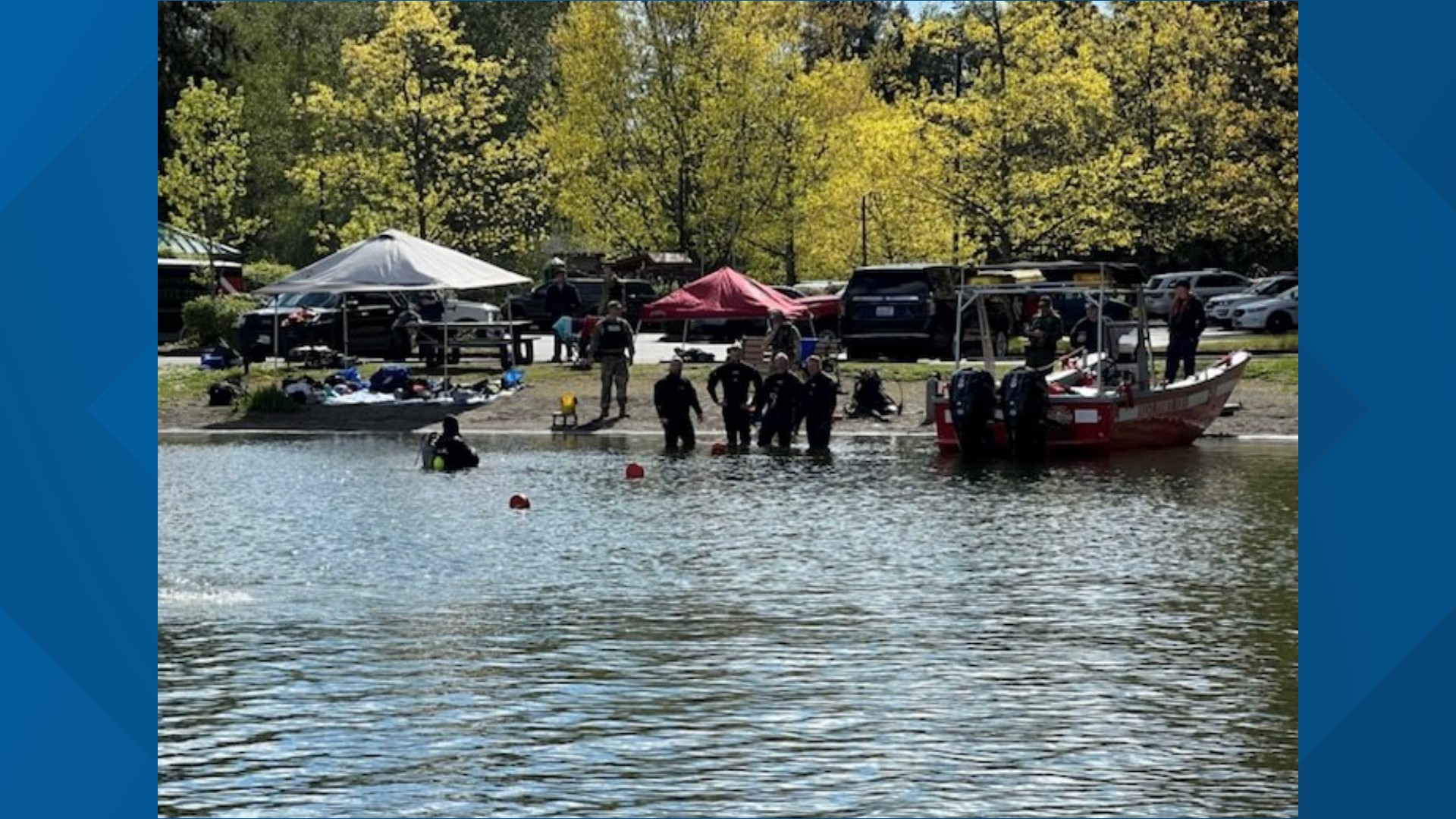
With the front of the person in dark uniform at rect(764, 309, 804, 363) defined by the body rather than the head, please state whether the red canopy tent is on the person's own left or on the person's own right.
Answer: on the person's own right

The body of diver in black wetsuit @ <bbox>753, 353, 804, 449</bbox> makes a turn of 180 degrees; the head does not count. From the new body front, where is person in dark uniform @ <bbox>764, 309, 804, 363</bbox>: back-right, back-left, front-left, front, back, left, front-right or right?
front

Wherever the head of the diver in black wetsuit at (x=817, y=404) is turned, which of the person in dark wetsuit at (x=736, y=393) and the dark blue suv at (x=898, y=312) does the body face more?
the person in dark wetsuit

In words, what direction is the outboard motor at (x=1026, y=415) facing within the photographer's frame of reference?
facing away from the viewer and to the right of the viewer

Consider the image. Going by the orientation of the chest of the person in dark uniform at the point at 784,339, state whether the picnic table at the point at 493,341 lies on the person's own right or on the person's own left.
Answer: on the person's own right

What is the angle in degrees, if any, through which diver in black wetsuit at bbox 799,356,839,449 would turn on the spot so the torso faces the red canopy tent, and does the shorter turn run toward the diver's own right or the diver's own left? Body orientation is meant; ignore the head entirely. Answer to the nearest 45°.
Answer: approximately 135° to the diver's own right

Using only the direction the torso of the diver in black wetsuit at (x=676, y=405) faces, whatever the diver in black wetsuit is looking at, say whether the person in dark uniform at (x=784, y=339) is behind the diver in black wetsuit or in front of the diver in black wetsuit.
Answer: behind

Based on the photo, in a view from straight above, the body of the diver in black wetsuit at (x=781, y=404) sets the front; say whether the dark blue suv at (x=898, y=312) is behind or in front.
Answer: behind

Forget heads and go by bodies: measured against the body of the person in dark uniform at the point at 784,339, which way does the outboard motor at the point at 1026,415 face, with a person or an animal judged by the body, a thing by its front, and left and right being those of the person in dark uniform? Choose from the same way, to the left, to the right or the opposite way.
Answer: the opposite way

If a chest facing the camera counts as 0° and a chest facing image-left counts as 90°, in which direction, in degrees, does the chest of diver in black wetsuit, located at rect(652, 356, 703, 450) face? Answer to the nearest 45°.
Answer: approximately 0°

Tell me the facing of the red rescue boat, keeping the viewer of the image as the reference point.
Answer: facing away from the viewer and to the right of the viewer

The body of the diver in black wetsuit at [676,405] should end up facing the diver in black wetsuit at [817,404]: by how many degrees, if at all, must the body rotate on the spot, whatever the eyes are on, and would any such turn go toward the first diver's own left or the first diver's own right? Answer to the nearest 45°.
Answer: approximately 90° to the first diver's own left
